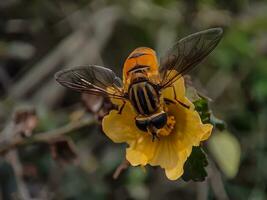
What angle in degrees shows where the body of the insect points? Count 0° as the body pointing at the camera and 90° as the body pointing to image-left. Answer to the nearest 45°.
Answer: approximately 0°

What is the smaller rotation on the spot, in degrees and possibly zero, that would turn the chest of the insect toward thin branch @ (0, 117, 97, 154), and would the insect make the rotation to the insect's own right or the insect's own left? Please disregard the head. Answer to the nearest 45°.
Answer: approximately 135° to the insect's own right

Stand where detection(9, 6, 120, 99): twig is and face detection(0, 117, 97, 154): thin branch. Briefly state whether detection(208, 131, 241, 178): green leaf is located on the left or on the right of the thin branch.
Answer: left

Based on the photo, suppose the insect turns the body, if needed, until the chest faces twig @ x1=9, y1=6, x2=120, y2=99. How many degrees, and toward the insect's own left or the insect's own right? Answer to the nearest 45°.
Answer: approximately 180°
